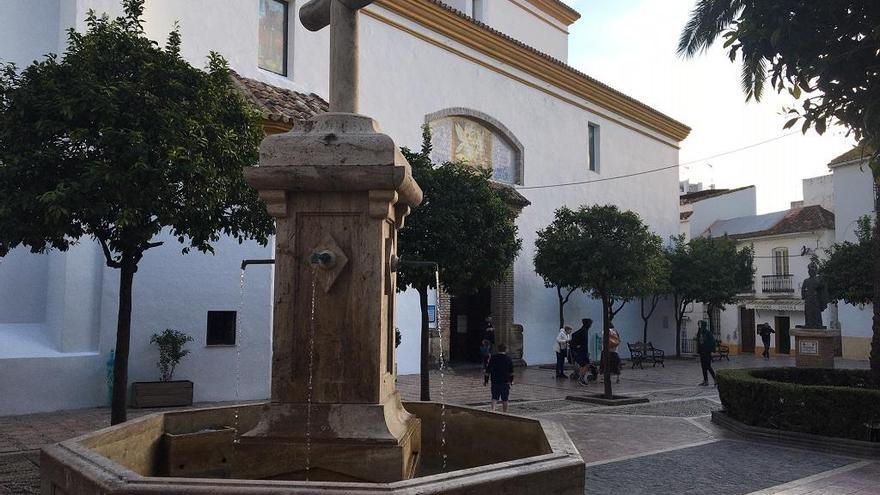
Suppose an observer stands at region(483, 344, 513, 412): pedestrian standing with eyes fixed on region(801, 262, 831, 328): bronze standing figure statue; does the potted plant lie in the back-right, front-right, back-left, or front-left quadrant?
back-left

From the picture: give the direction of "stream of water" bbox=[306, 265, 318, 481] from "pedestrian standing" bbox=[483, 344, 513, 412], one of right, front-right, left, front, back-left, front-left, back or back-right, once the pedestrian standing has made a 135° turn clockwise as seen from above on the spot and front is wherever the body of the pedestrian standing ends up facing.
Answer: front-right

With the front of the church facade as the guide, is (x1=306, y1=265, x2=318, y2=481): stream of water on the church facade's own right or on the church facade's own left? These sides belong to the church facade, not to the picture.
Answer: on the church facade's own right

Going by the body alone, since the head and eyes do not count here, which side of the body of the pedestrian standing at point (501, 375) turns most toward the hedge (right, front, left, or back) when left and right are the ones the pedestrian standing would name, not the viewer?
right

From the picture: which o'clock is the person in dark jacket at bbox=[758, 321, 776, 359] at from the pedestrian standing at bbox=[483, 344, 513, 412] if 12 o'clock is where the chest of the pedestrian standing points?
The person in dark jacket is roughly at 1 o'clock from the pedestrian standing.

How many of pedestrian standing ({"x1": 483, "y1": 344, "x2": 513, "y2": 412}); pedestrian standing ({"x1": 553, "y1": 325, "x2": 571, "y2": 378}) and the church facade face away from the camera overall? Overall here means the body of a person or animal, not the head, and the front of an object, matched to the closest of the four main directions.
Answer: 1

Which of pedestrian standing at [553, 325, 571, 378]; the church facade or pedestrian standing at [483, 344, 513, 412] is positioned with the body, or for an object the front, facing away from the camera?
pedestrian standing at [483, 344, 513, 412]

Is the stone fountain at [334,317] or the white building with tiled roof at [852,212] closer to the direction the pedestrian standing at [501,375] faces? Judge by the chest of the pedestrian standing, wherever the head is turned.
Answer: the white building with tiled roof

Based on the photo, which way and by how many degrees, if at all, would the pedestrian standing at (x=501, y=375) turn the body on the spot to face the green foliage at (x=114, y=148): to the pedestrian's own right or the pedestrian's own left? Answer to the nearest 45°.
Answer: approximately 135° to the pedestrian's own left

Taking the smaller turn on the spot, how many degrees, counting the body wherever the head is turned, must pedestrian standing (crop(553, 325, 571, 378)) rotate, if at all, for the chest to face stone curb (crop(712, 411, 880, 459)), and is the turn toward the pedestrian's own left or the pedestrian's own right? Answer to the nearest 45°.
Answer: approximately 90° to the pedestrian's own right

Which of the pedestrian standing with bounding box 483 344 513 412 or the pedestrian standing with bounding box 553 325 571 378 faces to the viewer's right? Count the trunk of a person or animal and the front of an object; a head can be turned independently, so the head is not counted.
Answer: the pedestrian standing with bounding box 553 325 571 378

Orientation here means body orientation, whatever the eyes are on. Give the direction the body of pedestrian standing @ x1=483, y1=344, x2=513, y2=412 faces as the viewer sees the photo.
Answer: away from the camera

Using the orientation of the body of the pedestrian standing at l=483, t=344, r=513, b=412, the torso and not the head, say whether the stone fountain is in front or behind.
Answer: behind
